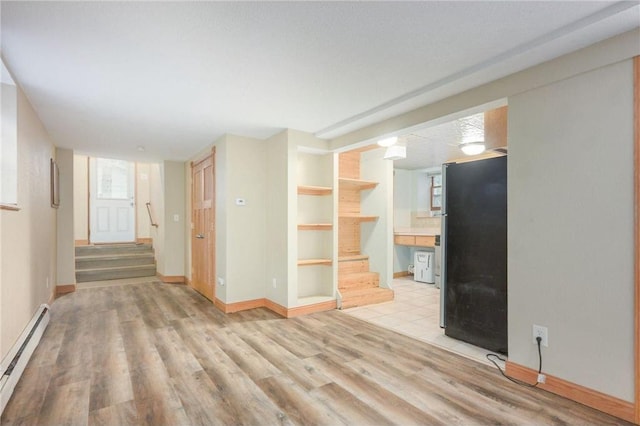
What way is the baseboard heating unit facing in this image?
to the viewer's right

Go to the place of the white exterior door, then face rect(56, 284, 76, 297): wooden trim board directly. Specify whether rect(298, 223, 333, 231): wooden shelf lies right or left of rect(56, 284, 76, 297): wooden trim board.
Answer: left

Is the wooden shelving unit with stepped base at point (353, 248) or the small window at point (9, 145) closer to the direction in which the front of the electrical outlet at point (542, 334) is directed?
the small window

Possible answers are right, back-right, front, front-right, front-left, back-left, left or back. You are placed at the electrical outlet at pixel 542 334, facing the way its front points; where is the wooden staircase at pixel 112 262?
front-right

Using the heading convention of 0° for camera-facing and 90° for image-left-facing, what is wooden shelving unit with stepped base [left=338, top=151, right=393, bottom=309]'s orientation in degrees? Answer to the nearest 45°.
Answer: approximately 315°

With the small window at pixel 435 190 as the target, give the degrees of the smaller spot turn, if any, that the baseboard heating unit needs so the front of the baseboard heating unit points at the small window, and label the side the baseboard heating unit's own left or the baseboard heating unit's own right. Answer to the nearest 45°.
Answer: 0° — it already faces it

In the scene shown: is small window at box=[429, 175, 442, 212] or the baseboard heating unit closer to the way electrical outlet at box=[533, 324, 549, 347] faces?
the baseboard heating unit

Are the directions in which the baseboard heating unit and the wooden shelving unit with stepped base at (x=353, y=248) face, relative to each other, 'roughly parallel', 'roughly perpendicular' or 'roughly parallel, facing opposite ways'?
roughly perpendicular

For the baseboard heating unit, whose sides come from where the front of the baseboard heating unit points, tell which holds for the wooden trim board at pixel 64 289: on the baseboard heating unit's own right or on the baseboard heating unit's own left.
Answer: on the baseboard heating unit's own left

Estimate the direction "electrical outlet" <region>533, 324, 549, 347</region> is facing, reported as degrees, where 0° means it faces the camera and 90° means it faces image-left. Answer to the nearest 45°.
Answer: approximately 45°

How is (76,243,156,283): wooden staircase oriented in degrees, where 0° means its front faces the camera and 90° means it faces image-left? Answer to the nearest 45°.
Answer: approximately 0°

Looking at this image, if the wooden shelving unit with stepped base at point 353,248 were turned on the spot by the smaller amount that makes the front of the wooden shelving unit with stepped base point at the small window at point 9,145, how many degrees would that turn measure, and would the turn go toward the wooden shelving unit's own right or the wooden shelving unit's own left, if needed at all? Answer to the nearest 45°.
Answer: approximately 90° to the wooden shelving unit's own right

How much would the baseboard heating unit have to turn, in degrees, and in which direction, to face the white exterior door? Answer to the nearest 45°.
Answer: approximately 90° to its left
